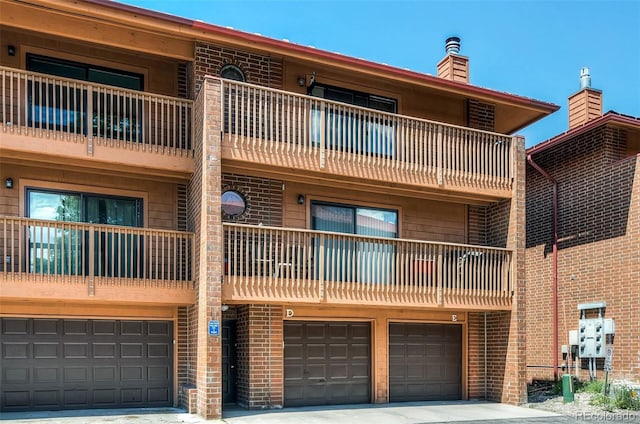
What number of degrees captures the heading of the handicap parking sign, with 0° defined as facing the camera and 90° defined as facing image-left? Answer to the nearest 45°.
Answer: approximately 0°
